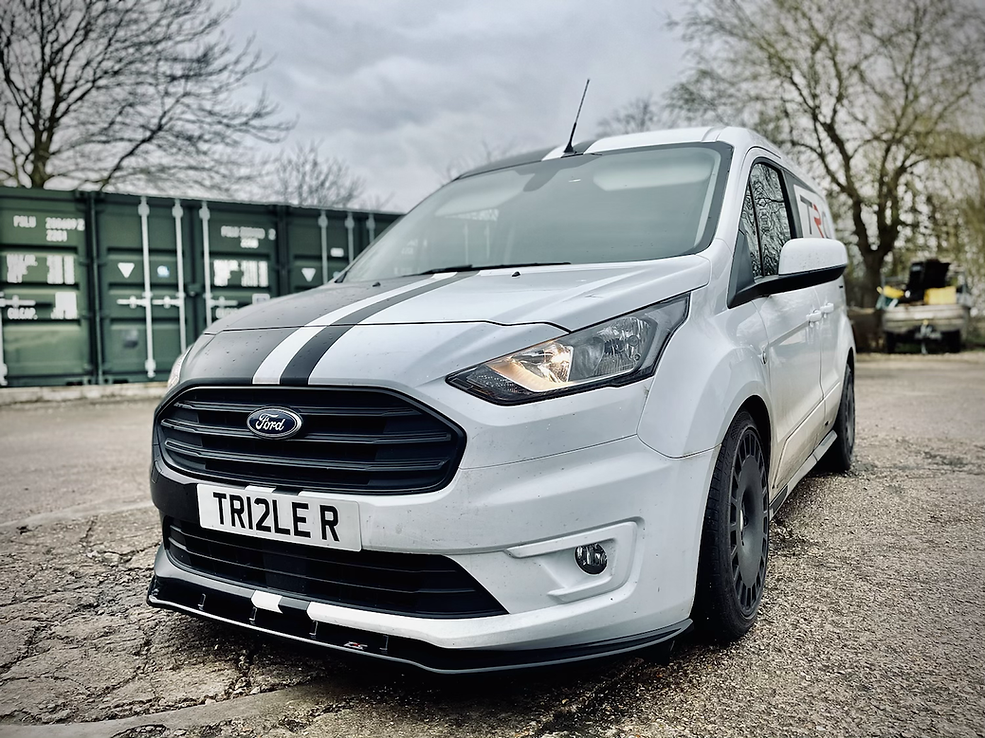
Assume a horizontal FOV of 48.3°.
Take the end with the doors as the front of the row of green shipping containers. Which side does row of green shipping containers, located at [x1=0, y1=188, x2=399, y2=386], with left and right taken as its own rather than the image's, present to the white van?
front

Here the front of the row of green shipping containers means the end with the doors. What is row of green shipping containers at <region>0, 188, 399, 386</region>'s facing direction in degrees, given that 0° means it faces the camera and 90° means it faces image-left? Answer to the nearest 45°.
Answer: approximately 0°

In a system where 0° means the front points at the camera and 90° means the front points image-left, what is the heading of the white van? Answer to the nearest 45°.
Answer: approximately 45°
